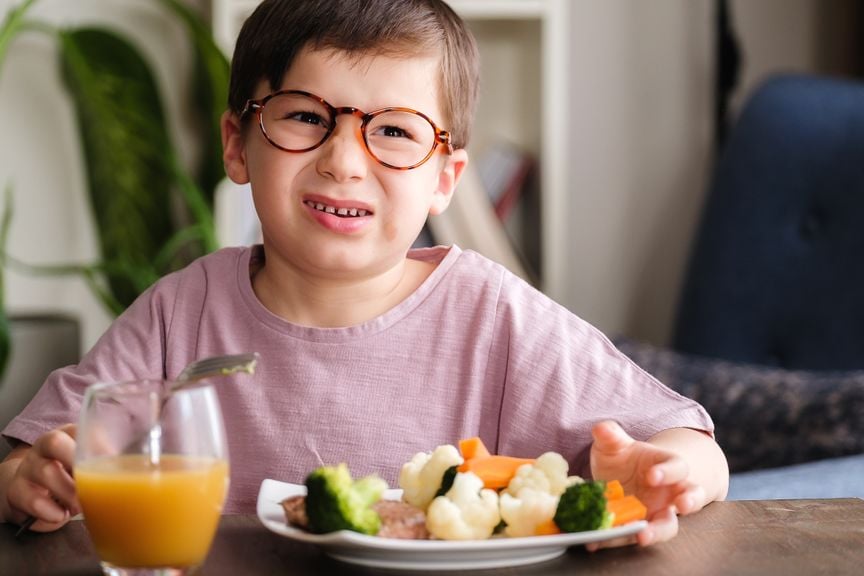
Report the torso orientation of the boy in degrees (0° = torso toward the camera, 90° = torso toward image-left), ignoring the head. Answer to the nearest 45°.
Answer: approximately 0°

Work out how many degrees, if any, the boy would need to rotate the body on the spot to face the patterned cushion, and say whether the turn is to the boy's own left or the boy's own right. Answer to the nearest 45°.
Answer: approximately 135° to the boy's own left

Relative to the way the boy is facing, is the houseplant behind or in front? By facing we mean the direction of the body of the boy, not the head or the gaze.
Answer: behind
